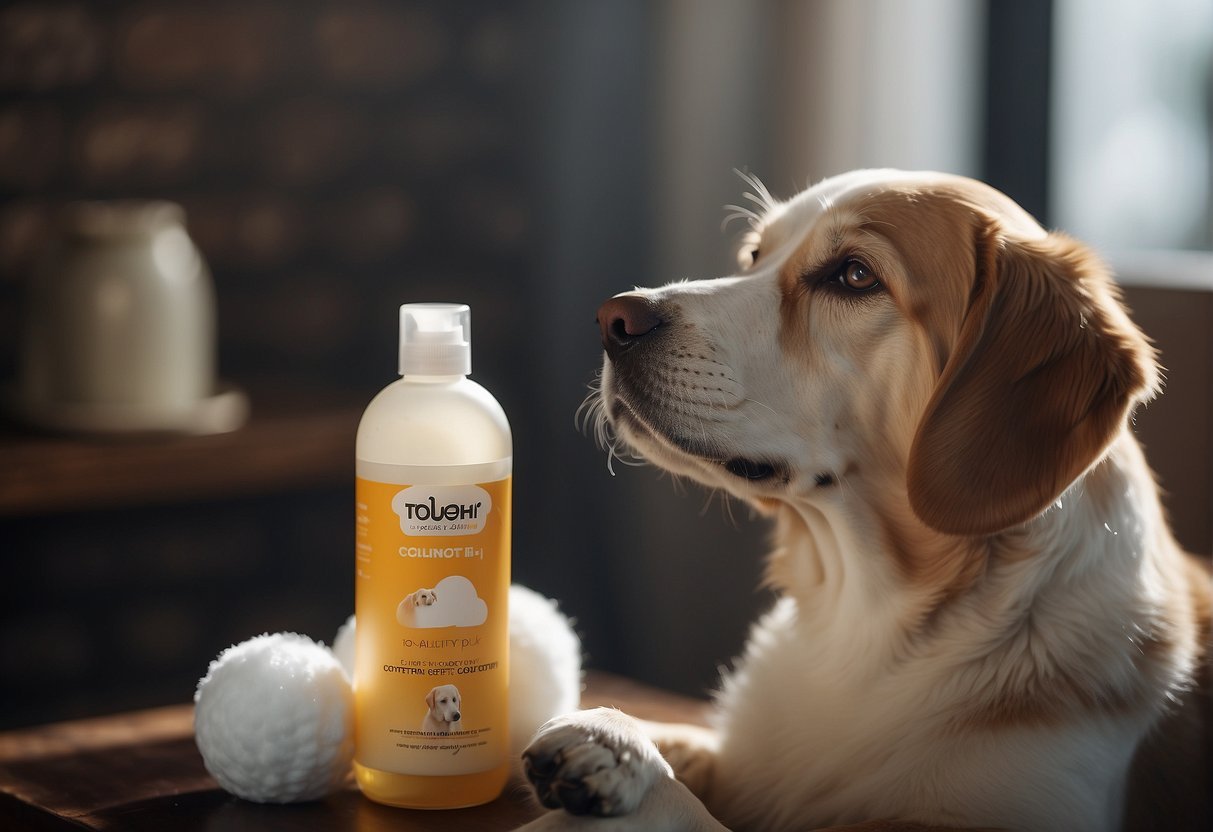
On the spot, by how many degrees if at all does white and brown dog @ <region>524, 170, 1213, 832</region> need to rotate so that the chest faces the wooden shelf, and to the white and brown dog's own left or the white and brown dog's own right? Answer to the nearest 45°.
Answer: approximately 45° to the white and brown dog's own right

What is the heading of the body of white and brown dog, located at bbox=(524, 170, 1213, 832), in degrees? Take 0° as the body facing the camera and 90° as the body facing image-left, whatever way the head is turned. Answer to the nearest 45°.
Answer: approximately 90°
